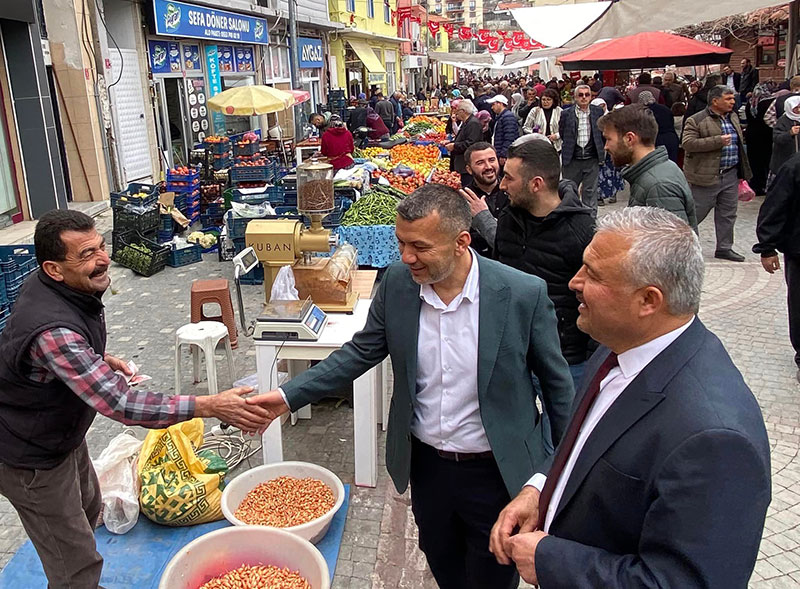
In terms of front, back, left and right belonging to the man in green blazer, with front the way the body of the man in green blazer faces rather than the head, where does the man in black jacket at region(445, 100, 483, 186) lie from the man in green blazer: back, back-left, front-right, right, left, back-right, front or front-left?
back-right

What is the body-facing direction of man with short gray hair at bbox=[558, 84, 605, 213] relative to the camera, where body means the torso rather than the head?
toward the camera

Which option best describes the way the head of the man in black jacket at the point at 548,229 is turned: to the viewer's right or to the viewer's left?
to the viewer's left

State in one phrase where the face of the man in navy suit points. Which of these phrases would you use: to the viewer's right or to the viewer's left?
to the viewer's left

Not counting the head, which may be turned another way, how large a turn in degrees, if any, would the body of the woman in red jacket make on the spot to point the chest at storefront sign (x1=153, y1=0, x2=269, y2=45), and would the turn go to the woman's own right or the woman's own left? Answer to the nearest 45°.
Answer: approximately 45° to the woman's own left

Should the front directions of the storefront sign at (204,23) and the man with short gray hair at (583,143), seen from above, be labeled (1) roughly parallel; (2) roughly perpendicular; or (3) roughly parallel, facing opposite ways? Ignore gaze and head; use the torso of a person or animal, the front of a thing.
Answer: roughly perpendicular

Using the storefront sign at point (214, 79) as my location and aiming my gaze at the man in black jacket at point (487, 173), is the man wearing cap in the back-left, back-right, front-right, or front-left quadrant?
front-left

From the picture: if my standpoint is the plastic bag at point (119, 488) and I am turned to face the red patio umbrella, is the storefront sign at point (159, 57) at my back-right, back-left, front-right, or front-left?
front-left

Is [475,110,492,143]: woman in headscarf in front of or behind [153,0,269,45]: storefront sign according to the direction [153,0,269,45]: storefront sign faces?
in front

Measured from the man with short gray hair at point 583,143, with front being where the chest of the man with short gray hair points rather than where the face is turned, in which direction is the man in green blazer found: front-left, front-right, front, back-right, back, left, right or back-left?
front

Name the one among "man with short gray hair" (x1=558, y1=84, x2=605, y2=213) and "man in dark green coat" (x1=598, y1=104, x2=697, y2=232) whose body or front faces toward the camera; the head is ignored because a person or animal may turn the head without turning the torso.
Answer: the man with short gray hair

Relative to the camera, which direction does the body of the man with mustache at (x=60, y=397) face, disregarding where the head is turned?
to the viewer's right

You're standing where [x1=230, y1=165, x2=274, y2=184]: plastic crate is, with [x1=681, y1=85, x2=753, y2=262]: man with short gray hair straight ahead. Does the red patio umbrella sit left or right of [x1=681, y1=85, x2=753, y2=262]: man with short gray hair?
left
